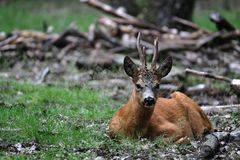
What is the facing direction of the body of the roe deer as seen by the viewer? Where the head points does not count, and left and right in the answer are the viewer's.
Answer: facing the viewer and to the left of the viewer

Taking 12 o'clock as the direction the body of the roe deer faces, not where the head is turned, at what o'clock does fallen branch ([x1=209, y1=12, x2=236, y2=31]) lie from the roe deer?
The fallen branch is roughly at 5 o'clock from the roe deer.

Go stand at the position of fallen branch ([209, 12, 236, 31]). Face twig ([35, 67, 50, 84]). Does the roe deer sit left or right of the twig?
left

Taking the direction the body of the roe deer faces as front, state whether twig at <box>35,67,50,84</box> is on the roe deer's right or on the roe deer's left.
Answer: on the roe deer's right
